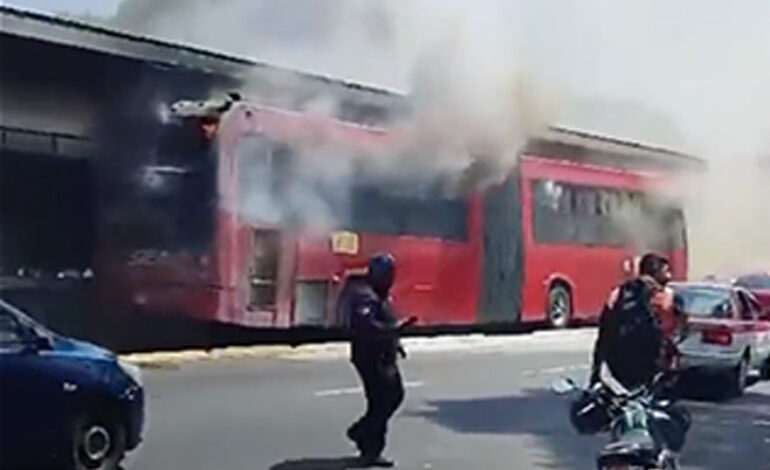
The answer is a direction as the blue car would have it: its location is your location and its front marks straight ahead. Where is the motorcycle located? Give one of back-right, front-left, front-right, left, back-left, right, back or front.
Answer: front-right

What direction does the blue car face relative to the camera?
to the viewer's right

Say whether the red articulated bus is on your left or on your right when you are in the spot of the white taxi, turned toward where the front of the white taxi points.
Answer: on your left

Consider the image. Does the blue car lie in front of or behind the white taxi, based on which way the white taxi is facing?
behind
